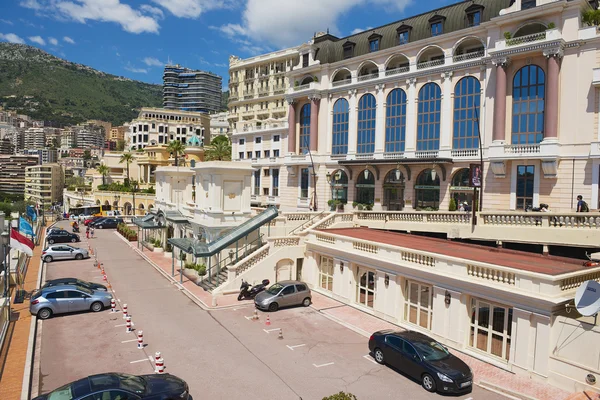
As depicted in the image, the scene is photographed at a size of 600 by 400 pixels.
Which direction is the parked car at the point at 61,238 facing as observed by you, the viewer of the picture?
facing to the right of the viewer

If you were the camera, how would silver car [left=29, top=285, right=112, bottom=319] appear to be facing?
facing to the right of the viewer

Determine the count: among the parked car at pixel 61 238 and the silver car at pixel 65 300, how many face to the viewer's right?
2

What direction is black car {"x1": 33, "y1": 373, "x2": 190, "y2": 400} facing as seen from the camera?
to the viewer's right

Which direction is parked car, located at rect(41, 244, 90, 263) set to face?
to the viewer's right

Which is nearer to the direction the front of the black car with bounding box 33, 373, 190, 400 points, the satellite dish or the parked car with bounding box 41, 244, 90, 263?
the satellite dish

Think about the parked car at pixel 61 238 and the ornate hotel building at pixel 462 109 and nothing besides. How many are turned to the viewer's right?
1
